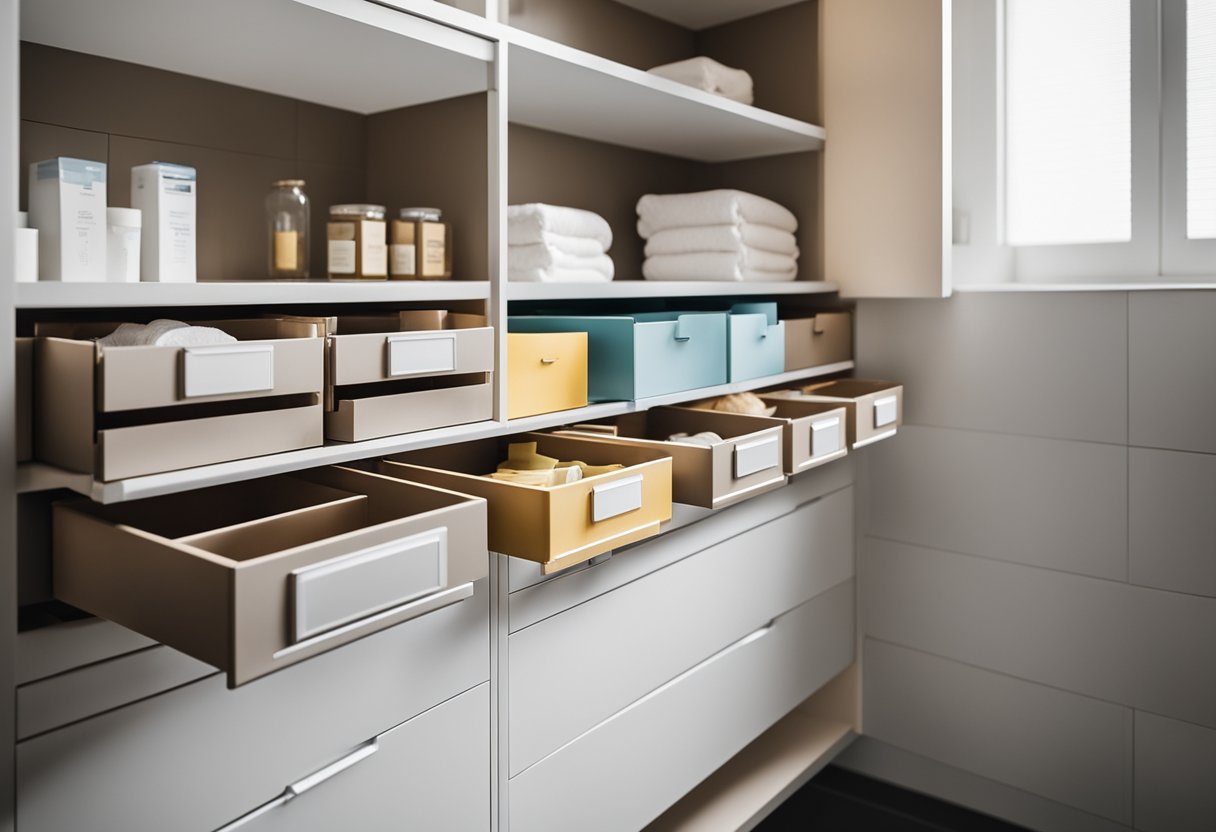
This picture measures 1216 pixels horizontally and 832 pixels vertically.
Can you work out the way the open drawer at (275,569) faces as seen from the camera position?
facing the viewer and to the right of the viewer

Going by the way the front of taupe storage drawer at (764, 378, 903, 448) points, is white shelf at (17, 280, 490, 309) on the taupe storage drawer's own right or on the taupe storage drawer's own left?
on the taupe storage drawer's own right

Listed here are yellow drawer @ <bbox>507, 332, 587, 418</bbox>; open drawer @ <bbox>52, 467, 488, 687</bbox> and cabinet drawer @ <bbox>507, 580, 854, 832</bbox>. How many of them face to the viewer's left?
0

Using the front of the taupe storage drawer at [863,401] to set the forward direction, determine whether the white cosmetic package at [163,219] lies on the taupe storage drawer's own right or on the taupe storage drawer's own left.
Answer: on the taupe storage drawer's own right

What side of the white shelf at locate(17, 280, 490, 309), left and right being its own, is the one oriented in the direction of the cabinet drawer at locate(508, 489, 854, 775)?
left

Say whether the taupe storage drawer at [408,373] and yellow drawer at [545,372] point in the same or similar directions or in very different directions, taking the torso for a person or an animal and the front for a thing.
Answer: same or similar directions

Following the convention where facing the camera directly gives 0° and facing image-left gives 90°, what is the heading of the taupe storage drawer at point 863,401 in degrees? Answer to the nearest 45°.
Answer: approximately 315°

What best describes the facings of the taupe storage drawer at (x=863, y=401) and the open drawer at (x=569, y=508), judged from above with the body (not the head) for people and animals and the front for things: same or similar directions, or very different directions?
same or similar directions

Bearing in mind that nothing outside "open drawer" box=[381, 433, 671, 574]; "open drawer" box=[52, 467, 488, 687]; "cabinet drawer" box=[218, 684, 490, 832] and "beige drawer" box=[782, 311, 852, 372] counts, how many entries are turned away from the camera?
0
